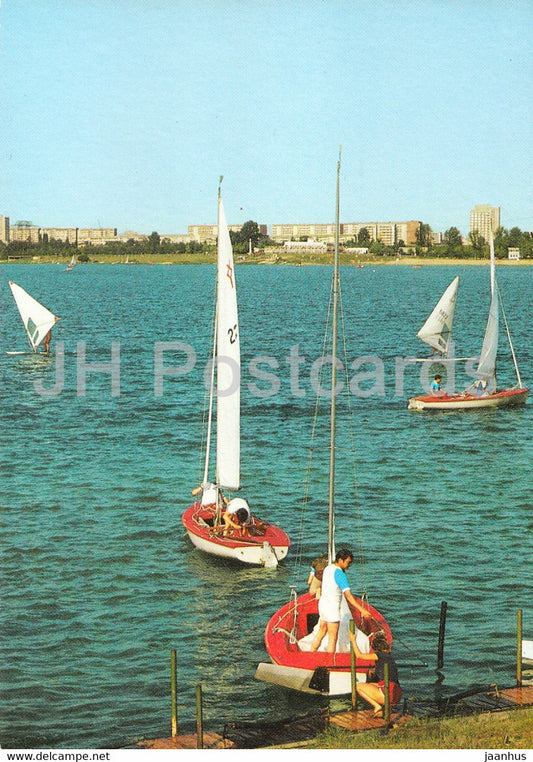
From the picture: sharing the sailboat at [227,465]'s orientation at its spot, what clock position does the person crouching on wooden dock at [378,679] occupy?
The person crouching on wooden dock is roughly at 7 o'clock from the sailboat.

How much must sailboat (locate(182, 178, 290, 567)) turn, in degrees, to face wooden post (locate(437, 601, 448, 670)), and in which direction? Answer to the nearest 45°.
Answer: approximately 180°

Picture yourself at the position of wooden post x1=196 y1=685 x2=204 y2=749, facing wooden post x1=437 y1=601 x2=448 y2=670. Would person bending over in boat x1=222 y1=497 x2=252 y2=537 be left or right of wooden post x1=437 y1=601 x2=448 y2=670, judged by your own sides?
left

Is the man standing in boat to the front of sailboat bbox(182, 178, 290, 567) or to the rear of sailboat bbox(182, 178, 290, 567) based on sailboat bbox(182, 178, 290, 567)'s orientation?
to the rear

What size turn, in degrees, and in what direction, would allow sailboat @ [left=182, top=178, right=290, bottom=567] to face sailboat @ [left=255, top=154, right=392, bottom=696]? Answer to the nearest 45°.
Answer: approximately 135° to its left

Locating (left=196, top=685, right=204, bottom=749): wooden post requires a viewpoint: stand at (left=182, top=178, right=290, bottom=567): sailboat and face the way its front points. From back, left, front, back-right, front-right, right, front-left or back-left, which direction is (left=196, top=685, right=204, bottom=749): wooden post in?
back-left

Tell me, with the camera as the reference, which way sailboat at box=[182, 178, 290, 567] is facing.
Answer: facing away from the viewer and to the left of the viewer

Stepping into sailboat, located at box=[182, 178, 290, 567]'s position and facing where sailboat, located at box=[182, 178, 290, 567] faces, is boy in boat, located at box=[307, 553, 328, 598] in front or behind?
behind
